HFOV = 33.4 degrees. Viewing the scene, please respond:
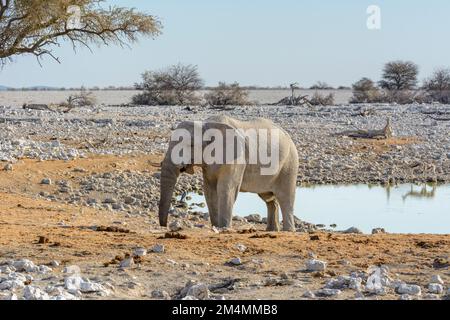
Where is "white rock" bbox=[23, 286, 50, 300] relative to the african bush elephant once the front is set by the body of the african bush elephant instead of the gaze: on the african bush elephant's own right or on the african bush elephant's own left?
on the african bush elephant's own left

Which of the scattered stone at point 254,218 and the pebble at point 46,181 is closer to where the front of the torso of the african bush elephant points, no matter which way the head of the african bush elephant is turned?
the pebble

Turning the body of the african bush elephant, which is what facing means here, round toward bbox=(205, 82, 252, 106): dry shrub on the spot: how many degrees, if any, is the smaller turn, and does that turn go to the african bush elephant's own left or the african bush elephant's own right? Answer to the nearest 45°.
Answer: approximately 90° to the african bush elephant's own right

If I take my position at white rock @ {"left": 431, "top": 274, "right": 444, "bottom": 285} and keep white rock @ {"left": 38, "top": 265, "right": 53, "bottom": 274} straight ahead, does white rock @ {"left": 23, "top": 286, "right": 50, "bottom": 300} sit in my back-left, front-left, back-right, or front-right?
front-left

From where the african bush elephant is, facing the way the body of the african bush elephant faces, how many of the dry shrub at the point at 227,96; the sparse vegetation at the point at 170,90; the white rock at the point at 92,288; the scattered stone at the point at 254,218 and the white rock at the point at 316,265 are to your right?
3

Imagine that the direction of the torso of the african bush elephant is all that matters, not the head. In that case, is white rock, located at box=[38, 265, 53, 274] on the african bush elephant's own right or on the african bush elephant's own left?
on the african bush elephant's own left

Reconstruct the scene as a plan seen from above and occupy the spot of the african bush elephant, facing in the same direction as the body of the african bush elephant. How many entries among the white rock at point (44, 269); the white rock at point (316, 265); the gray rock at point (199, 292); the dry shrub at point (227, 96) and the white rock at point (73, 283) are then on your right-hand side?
1

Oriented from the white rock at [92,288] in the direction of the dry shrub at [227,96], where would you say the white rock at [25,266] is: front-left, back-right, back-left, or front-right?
front-left

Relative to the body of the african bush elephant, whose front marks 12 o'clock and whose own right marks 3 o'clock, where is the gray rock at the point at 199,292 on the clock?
The gray rock is roughly at 9 o'clock from the african bush elephant.

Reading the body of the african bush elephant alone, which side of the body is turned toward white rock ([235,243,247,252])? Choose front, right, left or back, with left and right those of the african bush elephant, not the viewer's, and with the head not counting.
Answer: left

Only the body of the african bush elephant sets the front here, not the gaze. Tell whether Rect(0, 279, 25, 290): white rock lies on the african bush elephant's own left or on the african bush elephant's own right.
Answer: on the african bush elephant's own left

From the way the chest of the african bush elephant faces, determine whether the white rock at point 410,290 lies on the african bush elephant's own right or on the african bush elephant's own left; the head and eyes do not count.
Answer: on the african bush elephant's own left

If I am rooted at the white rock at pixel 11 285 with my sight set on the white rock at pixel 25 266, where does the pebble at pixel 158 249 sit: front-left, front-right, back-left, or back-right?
front-right

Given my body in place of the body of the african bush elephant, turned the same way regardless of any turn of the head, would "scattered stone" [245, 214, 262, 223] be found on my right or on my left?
on my right

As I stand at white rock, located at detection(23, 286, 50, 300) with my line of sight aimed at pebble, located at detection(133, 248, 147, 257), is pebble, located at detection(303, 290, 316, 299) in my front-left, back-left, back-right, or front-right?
front-right

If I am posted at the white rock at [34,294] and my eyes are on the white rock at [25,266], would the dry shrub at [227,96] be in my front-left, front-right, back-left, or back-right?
front-right

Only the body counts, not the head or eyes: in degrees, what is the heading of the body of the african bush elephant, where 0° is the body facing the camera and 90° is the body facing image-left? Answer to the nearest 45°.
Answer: approximately 90°
